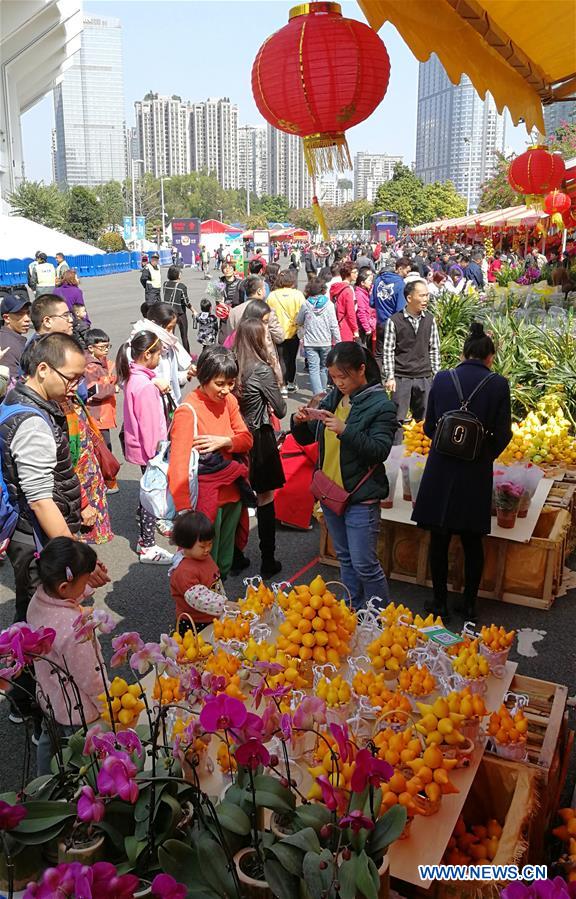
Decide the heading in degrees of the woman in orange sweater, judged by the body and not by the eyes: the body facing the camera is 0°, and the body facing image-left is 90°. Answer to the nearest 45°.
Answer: approximately 315°

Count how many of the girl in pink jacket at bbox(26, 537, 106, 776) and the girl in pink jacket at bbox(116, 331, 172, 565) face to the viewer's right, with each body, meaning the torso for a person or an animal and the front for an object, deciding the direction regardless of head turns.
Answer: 2

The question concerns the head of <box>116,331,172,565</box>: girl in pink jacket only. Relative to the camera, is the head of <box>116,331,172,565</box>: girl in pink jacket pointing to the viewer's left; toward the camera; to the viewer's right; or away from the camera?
to the viewer's right

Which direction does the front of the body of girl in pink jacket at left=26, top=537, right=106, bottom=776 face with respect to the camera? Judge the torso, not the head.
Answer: to the viewer's right

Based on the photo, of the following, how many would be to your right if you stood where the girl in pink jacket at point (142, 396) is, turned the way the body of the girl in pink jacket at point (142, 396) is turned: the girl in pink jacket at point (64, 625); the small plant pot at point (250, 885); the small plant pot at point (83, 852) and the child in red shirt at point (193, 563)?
4

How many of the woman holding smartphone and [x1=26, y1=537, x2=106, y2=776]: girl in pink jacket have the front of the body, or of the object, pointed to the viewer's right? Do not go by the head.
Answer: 1

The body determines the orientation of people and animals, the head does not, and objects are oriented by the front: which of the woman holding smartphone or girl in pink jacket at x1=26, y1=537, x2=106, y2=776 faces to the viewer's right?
the girl in pink jacket

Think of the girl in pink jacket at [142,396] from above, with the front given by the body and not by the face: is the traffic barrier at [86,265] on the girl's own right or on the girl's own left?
on the girl's own left

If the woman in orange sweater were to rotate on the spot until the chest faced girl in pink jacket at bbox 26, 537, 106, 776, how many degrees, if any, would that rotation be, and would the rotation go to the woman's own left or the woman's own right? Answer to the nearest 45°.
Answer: approximately 45° to the woman's own right

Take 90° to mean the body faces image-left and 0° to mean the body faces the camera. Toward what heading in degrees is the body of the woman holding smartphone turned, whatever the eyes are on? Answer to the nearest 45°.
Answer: approximately 45°

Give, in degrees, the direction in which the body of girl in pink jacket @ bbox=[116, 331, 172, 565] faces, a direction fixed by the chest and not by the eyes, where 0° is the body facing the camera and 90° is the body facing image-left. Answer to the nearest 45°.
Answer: approximately 270°

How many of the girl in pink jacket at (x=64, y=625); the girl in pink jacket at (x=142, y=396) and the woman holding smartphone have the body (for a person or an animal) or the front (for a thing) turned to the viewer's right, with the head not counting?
2
